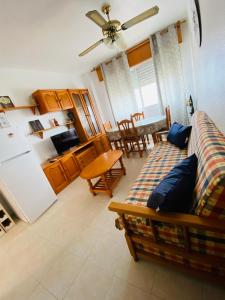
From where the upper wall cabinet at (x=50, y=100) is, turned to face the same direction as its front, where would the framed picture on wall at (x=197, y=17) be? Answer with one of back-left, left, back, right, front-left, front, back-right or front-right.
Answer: front

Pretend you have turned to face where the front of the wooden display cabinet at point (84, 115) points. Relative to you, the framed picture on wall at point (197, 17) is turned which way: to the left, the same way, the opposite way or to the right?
the opposite way

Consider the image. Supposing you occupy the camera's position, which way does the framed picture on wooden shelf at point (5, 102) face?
facing the viewer and to the right of the viewer

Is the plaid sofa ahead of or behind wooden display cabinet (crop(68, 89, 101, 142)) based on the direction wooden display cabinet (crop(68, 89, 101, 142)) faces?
ahead

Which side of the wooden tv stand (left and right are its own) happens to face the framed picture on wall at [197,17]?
front

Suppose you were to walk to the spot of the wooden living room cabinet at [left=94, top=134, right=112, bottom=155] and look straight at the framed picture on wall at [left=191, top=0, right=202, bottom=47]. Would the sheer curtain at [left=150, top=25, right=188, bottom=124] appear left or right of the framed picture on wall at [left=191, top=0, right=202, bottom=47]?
left

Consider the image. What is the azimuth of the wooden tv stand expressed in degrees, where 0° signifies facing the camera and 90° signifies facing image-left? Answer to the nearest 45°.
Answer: approximately 315°

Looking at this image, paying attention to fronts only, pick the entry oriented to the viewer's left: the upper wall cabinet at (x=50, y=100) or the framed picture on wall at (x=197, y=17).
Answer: the framed picture on wall

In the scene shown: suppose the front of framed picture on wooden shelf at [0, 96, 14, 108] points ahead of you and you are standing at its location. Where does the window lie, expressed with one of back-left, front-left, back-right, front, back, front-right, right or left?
front-left

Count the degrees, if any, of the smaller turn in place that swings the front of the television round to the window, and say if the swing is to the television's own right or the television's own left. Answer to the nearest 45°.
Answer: approximately 45° to the television's own left

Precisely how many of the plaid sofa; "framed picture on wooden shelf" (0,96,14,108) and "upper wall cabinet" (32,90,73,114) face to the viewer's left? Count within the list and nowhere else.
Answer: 1

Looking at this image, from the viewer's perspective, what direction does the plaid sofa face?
to the viewer's left

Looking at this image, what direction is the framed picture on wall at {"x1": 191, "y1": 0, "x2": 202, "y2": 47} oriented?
to the viewer's left

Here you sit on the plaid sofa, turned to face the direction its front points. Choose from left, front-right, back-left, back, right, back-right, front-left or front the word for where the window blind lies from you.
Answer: right

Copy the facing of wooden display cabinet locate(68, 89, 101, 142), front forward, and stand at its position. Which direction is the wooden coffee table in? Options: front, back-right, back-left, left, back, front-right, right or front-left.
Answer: front-right

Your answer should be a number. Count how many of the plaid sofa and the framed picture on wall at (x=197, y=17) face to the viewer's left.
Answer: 2

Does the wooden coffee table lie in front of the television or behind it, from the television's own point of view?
in front

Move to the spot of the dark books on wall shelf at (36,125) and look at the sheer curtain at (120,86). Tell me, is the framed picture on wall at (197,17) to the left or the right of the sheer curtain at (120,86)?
right
